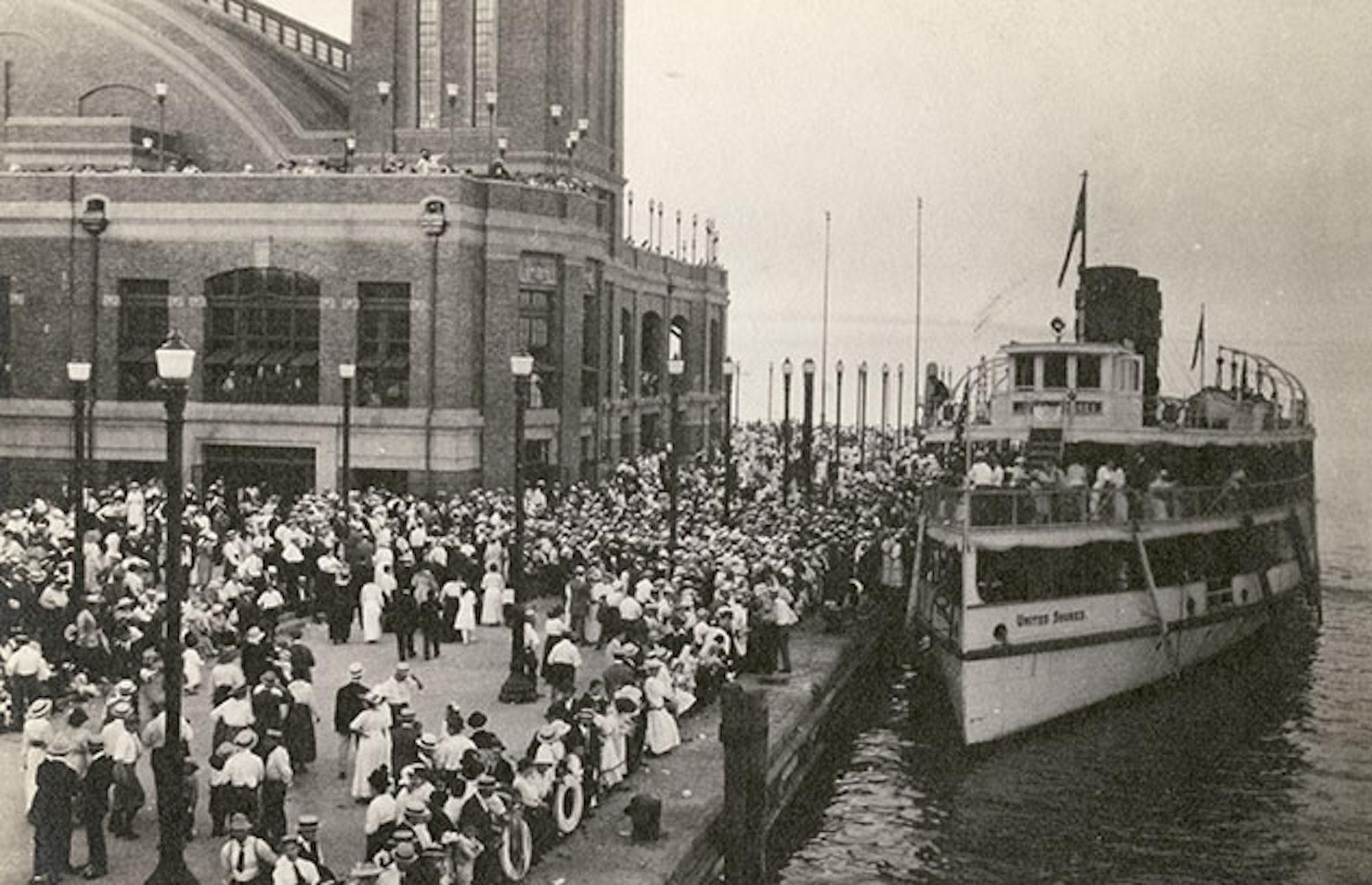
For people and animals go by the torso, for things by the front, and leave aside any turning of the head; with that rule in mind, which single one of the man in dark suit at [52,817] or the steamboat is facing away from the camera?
the man in dark suit

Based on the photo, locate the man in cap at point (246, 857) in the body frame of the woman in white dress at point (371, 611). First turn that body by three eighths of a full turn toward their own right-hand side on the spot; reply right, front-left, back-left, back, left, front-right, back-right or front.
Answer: front-right

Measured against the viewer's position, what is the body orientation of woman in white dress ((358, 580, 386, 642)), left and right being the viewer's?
facing away from the viewer

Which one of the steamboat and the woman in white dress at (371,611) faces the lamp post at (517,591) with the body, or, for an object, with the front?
the steamboat

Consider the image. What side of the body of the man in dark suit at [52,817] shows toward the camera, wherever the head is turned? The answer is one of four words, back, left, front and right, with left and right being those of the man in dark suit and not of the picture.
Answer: back

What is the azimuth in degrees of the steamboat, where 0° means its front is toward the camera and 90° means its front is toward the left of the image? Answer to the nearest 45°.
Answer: approximately 45°

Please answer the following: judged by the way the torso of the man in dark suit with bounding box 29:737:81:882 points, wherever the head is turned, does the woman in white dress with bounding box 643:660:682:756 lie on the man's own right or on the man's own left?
on the man's own right

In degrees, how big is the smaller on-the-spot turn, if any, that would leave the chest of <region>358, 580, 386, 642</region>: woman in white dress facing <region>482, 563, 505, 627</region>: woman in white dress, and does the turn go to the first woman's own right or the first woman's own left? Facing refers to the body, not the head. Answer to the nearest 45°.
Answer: approximately 45° to the first woman's own right

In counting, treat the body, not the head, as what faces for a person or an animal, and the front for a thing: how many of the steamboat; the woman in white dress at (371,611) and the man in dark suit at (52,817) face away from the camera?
2

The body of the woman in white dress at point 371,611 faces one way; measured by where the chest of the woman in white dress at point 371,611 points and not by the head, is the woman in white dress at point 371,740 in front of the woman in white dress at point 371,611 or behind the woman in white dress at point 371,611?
behind

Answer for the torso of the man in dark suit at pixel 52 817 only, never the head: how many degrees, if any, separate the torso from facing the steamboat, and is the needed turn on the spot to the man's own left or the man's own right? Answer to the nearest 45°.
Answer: approximately 45° to the man's own right

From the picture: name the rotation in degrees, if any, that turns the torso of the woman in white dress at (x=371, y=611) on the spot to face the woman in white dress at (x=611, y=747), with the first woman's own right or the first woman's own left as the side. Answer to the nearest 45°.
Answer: approximately 180°

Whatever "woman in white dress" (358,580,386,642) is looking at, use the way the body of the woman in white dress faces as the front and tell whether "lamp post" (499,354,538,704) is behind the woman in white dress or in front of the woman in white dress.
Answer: behind

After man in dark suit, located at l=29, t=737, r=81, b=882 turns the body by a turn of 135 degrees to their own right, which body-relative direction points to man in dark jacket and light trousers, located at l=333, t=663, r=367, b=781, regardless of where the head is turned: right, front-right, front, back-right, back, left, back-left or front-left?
left

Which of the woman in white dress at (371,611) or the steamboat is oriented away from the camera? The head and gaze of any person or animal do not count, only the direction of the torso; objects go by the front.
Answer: the woman in white dress
